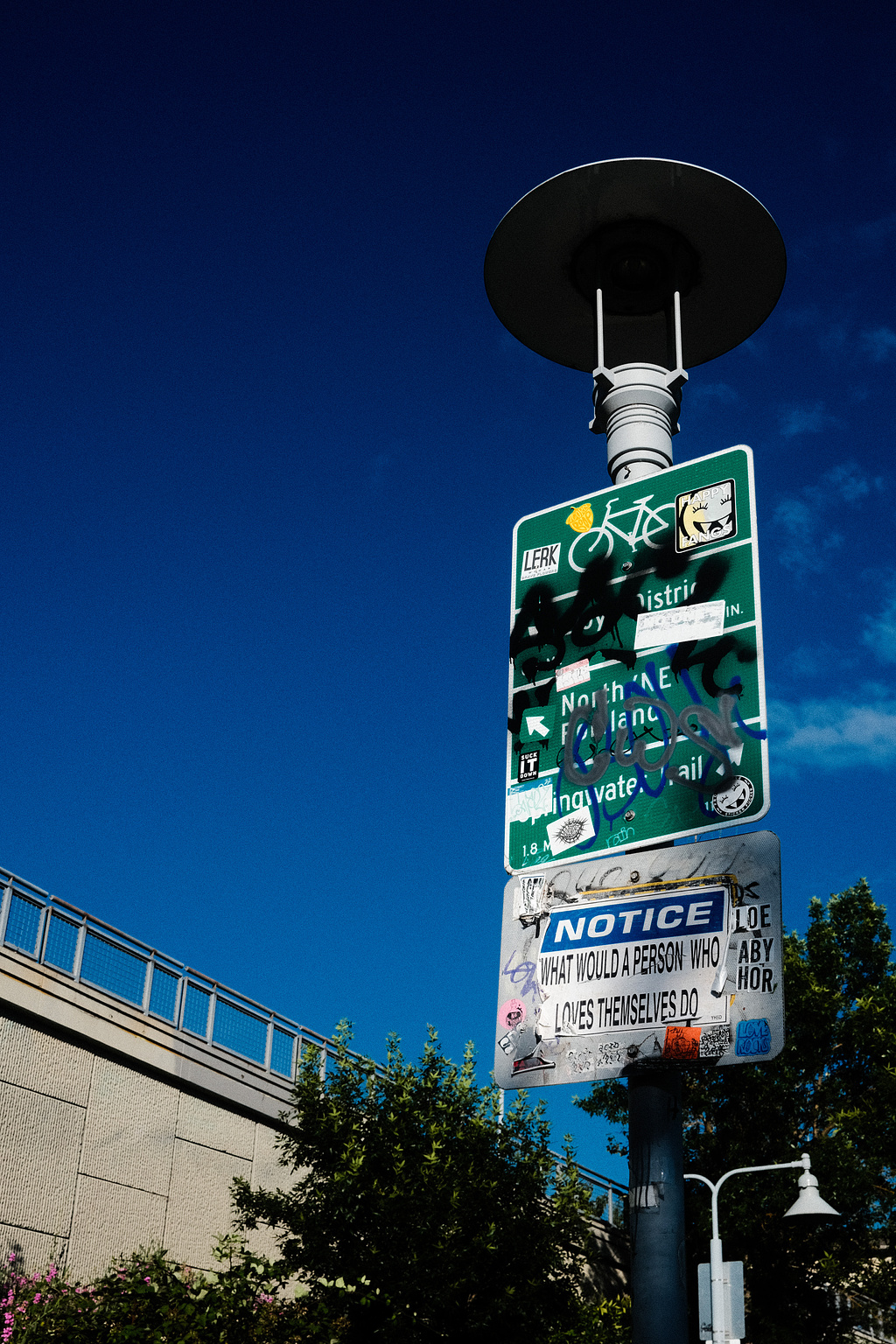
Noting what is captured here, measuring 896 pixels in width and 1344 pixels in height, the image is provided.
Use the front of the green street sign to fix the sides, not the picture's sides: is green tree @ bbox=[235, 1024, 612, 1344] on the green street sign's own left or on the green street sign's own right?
on the green street sign's own right

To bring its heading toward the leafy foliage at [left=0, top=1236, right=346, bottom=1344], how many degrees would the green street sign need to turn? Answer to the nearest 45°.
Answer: approximately 90° to its right

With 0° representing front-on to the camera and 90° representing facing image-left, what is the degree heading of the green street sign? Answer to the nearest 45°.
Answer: approximately 45°

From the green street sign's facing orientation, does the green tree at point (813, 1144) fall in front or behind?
behind
